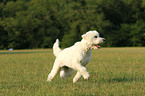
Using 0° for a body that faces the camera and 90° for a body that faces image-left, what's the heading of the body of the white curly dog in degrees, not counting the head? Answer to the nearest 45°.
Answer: approximately 270°
